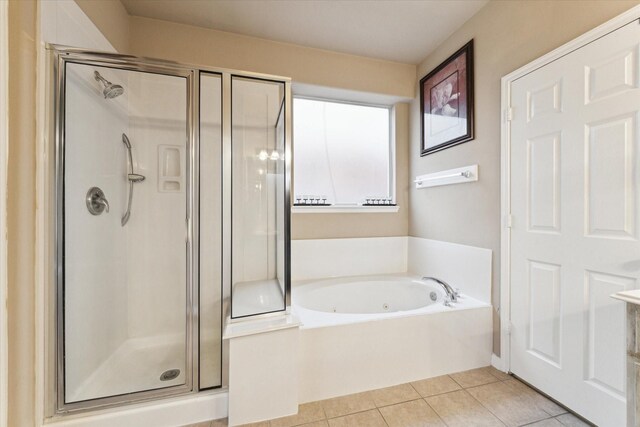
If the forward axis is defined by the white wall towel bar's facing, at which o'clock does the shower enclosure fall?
The shower enclosure is roughly at 12 o'clock from the white wall towel bar.

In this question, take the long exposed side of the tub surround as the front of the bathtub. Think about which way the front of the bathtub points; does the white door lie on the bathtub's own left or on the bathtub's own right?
on the bathtub's own left

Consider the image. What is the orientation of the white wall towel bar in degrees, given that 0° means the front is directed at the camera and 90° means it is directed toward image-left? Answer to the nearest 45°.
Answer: approximately 45°

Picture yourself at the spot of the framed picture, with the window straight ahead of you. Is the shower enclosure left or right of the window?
left

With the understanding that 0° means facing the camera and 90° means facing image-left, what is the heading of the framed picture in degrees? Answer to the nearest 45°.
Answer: approximately 45°

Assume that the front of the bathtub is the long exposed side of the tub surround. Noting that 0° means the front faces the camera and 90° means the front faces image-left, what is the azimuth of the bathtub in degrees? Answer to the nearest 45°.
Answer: approximately 0°

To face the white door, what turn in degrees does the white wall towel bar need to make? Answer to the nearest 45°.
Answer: approximately 90° to its left
